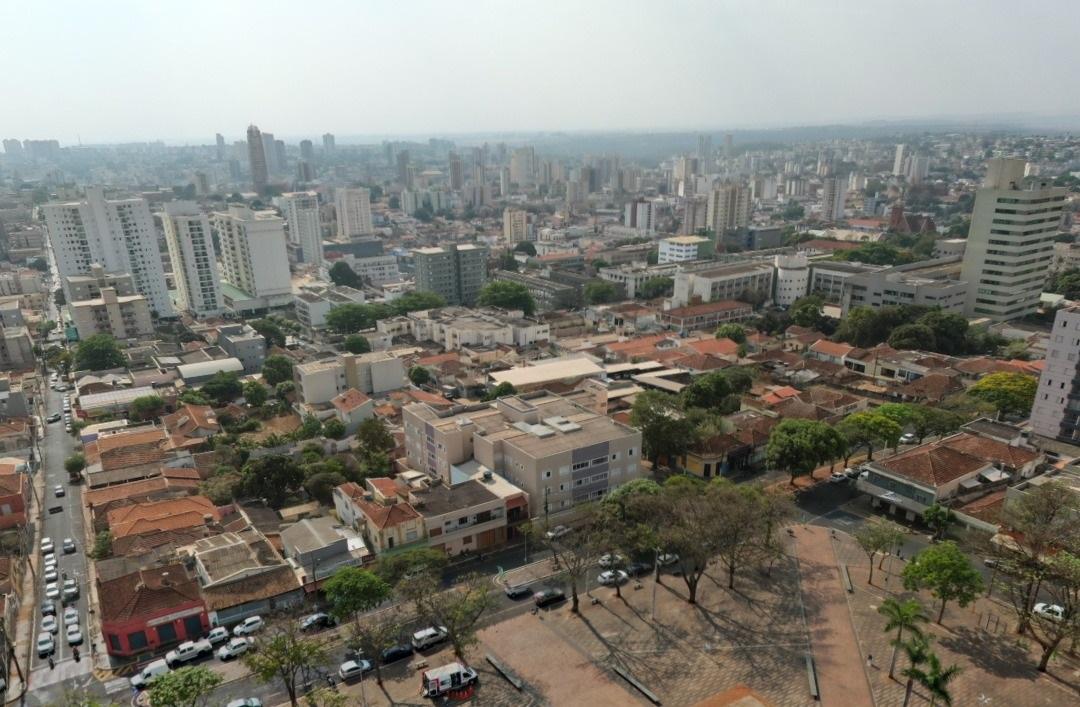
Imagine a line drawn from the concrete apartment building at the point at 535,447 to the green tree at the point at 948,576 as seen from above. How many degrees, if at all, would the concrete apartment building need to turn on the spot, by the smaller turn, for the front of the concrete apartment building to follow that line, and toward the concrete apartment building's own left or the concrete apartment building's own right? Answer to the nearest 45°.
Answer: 0° — it already faces it

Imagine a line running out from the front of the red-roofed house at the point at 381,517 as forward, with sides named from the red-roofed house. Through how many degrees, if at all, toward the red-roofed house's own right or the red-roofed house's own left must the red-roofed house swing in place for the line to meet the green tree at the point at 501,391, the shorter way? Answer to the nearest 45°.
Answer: approximately 90° to the red-roofed house's own left

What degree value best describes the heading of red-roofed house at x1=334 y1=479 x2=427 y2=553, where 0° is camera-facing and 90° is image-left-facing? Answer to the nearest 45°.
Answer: approximately 315°

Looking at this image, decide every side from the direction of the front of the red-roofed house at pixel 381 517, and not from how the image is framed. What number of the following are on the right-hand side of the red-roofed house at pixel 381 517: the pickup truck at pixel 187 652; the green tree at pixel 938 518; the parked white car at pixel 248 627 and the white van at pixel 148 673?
3

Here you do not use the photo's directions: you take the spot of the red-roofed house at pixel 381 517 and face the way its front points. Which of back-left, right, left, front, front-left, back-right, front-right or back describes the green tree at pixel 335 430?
back-left

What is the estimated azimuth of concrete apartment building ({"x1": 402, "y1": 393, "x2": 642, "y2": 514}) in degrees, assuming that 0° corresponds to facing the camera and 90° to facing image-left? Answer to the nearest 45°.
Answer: approximately 315°

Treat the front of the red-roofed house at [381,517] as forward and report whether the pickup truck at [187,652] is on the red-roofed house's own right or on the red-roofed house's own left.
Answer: on the red-roofed house's own right
